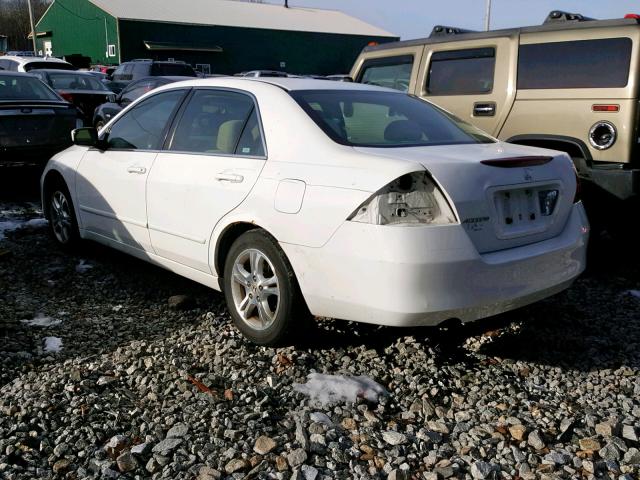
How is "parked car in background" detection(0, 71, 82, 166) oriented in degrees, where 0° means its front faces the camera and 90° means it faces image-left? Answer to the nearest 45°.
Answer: approximately 180°

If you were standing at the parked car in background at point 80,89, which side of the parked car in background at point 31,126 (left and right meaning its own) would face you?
front

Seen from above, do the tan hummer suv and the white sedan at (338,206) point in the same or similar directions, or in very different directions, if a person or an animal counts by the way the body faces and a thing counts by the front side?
same or similar directions

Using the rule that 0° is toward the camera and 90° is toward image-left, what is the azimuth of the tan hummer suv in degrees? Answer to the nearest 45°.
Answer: approximately 135°

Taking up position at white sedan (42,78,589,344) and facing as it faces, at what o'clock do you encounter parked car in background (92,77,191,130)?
The parked car in background is roughly at 1 o'clock from the white sedan.

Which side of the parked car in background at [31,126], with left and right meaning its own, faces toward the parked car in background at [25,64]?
front

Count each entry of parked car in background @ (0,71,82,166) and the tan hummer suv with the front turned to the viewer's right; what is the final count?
0

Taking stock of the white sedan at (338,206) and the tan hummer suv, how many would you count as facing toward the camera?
0

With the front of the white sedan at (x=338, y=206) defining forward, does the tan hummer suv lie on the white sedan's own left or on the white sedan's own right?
on the white sedan's own right

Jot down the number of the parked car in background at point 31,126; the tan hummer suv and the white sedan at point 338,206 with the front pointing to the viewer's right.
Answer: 0

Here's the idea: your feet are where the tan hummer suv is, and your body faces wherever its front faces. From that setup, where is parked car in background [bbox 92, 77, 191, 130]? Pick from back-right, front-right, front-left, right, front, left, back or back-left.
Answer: front

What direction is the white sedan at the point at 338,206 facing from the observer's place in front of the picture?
facing away from the viewer and to the left of the viewer

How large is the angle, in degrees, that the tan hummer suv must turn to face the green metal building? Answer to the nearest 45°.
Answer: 0° — it already faces it
